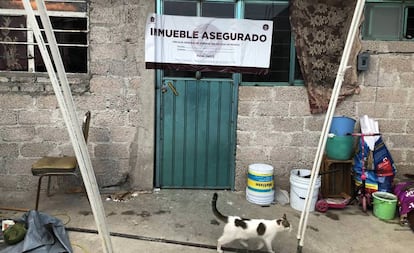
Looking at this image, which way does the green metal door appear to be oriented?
toward the camera

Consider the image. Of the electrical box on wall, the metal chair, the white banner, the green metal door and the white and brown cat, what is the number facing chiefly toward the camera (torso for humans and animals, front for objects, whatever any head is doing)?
3

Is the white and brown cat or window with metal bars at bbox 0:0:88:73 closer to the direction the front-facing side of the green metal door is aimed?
the white and brown cat

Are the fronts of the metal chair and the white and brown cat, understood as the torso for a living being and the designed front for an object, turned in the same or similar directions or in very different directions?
very different directions

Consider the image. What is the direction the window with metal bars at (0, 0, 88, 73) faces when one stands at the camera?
facing the viewer

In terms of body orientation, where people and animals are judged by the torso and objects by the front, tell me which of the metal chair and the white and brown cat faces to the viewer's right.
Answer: the white and brown cat

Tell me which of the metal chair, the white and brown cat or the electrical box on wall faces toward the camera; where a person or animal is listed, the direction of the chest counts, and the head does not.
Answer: the electrical box on wall

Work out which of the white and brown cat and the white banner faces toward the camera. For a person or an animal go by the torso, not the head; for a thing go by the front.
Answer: the white banner

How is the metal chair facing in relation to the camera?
to the viewer's left

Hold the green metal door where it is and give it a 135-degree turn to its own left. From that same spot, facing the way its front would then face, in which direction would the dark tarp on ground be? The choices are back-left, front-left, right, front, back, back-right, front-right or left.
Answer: back

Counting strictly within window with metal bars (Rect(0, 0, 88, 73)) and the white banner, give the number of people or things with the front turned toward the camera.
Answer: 2

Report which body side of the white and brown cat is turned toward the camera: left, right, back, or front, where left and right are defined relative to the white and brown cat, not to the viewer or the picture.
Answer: right

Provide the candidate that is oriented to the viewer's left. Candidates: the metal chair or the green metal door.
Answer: the metal chair

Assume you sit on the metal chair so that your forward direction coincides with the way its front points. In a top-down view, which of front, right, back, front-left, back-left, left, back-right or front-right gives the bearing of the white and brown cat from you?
back-left

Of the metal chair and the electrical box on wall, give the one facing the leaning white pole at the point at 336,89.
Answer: the electrical box on wall

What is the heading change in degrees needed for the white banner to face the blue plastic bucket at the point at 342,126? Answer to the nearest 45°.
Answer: approximately 90° to its left
